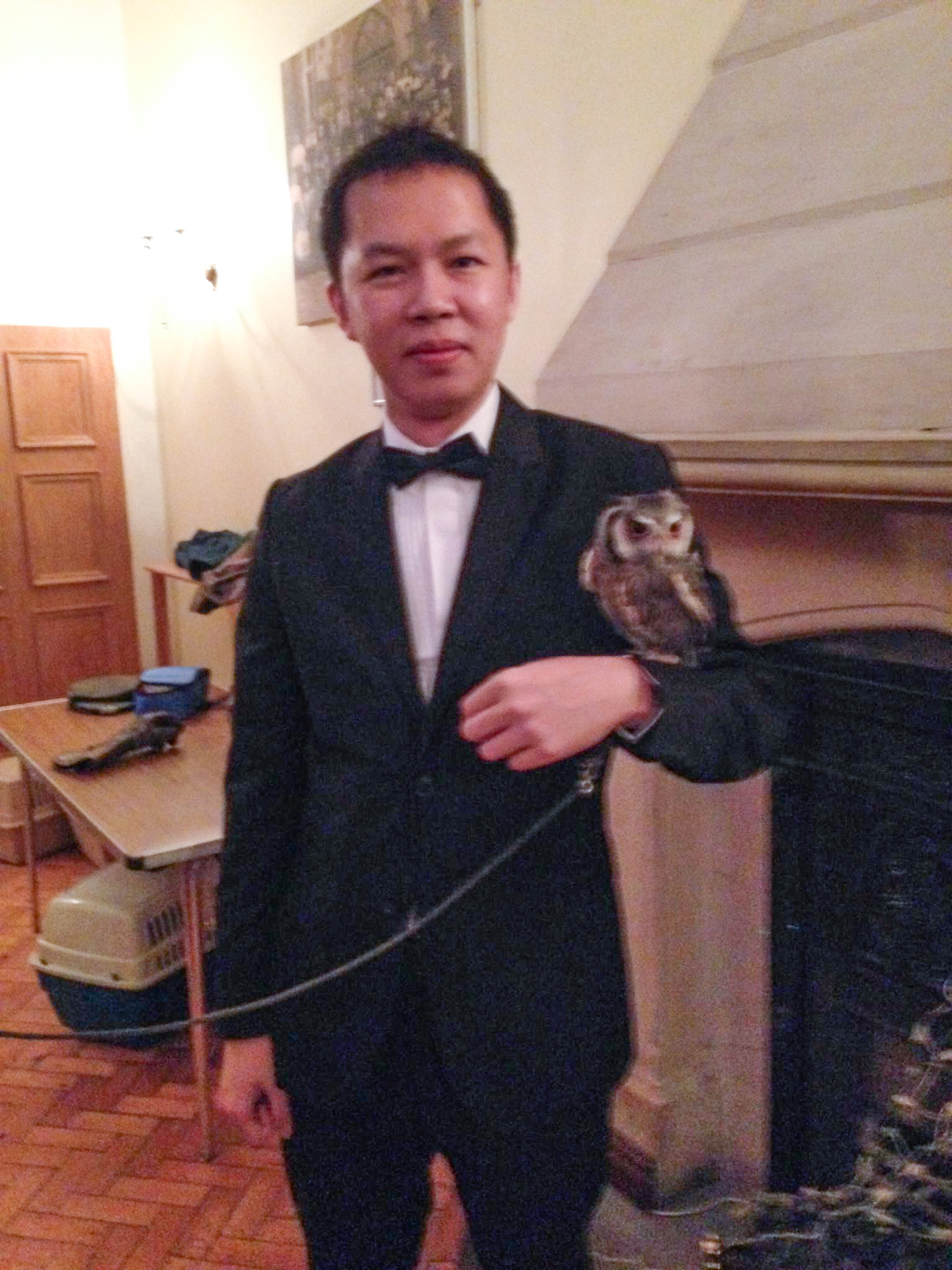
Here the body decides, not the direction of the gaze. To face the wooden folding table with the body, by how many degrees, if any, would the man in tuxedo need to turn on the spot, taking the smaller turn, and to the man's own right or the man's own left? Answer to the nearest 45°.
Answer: approximately 135° to the man's own right

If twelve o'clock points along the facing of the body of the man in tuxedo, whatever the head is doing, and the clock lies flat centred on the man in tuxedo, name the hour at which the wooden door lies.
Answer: The wooden door is roughly at 5 o'clock from the man in tuxedo.

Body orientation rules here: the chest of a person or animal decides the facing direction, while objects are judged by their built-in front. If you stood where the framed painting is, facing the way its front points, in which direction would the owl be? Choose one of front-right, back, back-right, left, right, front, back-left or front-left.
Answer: front-left

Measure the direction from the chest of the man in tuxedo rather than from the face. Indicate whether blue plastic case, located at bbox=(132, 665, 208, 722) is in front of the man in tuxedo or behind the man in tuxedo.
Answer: behind

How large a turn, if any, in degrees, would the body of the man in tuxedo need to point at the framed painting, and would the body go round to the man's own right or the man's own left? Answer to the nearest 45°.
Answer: approximately 180°

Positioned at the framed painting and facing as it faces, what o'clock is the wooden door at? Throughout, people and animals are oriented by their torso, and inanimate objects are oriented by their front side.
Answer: The wooden door is roughly at 3 o'clock from the framed painting.
